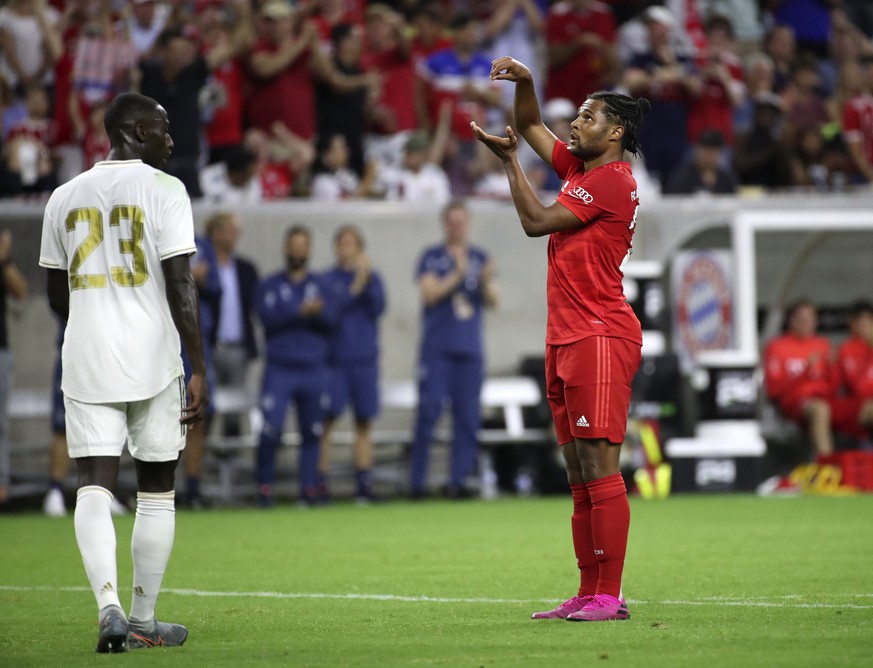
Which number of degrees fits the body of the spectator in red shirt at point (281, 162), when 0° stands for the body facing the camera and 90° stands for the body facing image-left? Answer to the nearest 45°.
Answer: approximately 0°

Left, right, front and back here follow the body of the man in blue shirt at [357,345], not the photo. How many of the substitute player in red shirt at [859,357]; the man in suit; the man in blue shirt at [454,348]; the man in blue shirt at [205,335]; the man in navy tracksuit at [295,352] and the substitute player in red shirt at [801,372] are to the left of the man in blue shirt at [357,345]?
3

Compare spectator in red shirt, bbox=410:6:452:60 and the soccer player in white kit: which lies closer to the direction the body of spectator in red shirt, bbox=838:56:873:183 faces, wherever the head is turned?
the soccer player in white kit

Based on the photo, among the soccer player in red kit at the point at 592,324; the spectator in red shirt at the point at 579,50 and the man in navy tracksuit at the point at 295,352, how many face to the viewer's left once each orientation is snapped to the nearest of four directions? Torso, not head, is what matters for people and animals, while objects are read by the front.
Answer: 1

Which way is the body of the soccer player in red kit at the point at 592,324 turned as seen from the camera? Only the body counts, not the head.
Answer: to the viewer's left

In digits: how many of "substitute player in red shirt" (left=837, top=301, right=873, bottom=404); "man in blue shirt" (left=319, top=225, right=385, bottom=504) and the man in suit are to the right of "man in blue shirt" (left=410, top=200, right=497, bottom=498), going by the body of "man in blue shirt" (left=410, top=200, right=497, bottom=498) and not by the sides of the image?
2
